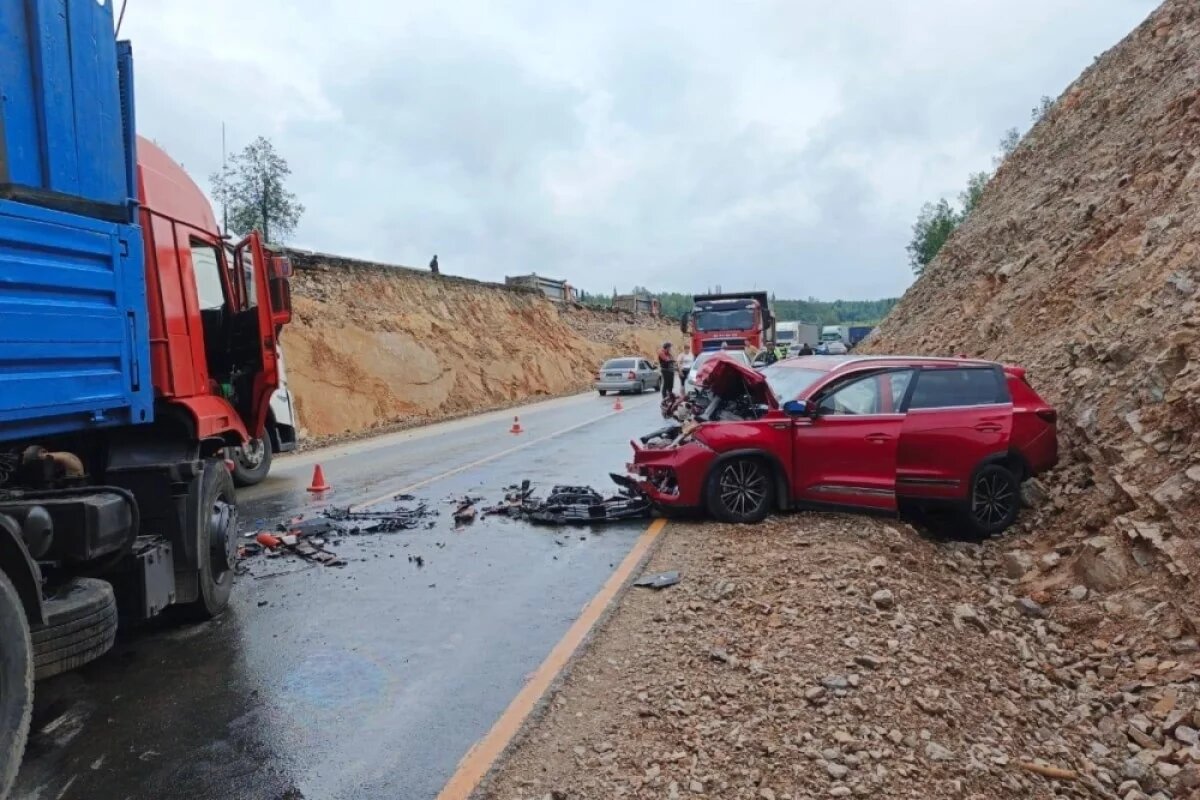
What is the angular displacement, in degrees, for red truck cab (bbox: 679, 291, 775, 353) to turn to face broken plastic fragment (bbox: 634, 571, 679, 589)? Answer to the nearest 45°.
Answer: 0° — it already faces it

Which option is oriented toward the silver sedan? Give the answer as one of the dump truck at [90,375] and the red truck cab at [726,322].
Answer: the dump truck

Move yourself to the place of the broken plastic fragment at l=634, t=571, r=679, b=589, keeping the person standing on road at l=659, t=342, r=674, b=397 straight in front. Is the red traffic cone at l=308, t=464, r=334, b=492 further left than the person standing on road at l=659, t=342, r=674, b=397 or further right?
left

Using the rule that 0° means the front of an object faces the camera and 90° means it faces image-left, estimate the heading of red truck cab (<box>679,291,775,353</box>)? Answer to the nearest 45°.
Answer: approximately 0°

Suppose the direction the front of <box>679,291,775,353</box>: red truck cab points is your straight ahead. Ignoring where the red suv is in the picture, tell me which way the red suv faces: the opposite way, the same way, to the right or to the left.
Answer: to the right

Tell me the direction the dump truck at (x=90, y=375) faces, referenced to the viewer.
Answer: facing away from the viewer and to the right of the viewer

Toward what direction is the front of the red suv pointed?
to the viewer's left
